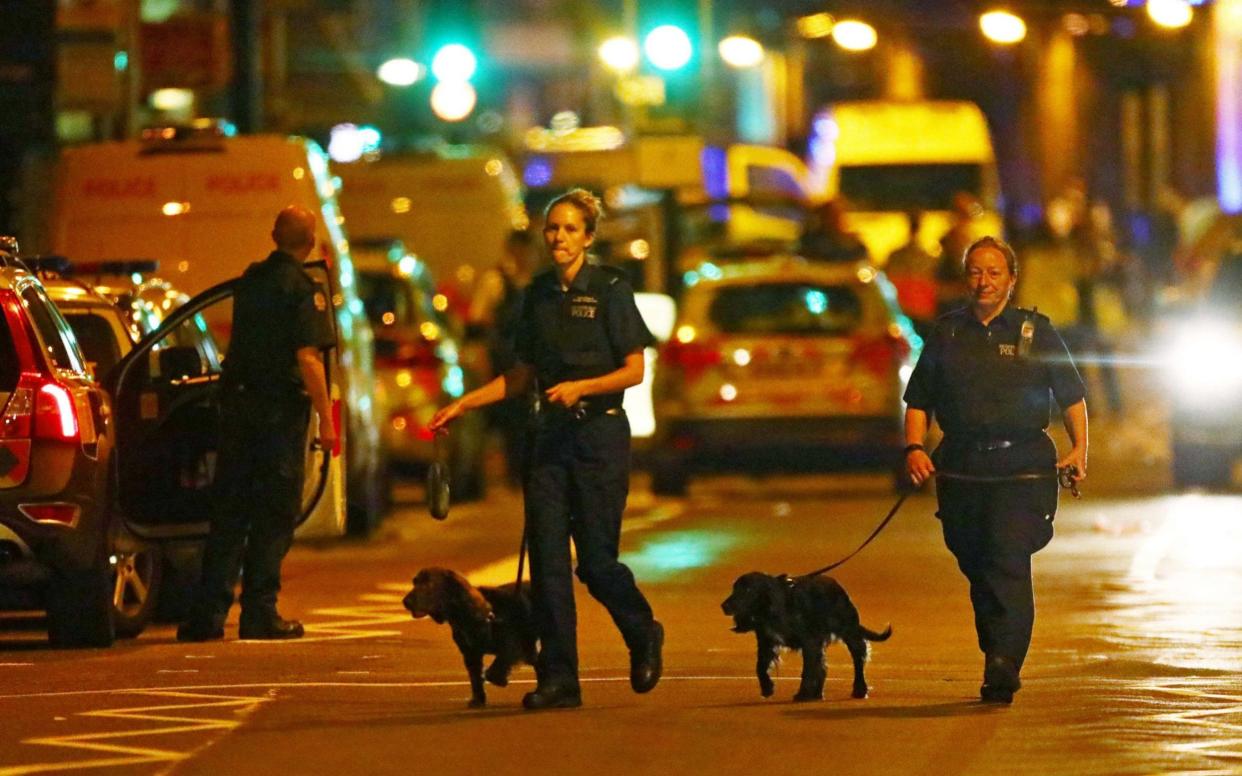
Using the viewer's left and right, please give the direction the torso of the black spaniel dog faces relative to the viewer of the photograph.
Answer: facing to the left of the viewer

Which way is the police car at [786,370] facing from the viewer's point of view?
away from the camera

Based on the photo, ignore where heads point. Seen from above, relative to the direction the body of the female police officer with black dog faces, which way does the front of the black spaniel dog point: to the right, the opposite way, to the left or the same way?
to the right

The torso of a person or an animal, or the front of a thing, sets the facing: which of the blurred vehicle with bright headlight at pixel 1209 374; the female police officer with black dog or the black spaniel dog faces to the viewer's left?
the black spaniel dog

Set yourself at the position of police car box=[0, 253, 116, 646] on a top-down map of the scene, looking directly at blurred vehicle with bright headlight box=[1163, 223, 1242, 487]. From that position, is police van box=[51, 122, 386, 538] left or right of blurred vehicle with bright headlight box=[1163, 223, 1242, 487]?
left

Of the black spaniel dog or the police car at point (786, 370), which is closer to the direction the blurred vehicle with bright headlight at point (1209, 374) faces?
the black spaniel dog

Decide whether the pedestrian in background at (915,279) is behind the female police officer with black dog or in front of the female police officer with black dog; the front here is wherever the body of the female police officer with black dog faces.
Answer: behind

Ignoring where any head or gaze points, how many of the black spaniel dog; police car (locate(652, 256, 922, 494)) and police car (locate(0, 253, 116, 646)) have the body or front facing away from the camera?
2

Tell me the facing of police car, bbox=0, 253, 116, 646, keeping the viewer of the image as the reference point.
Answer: facing away from the viewer

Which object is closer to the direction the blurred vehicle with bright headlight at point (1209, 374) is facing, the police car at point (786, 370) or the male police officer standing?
the male police officer standing
